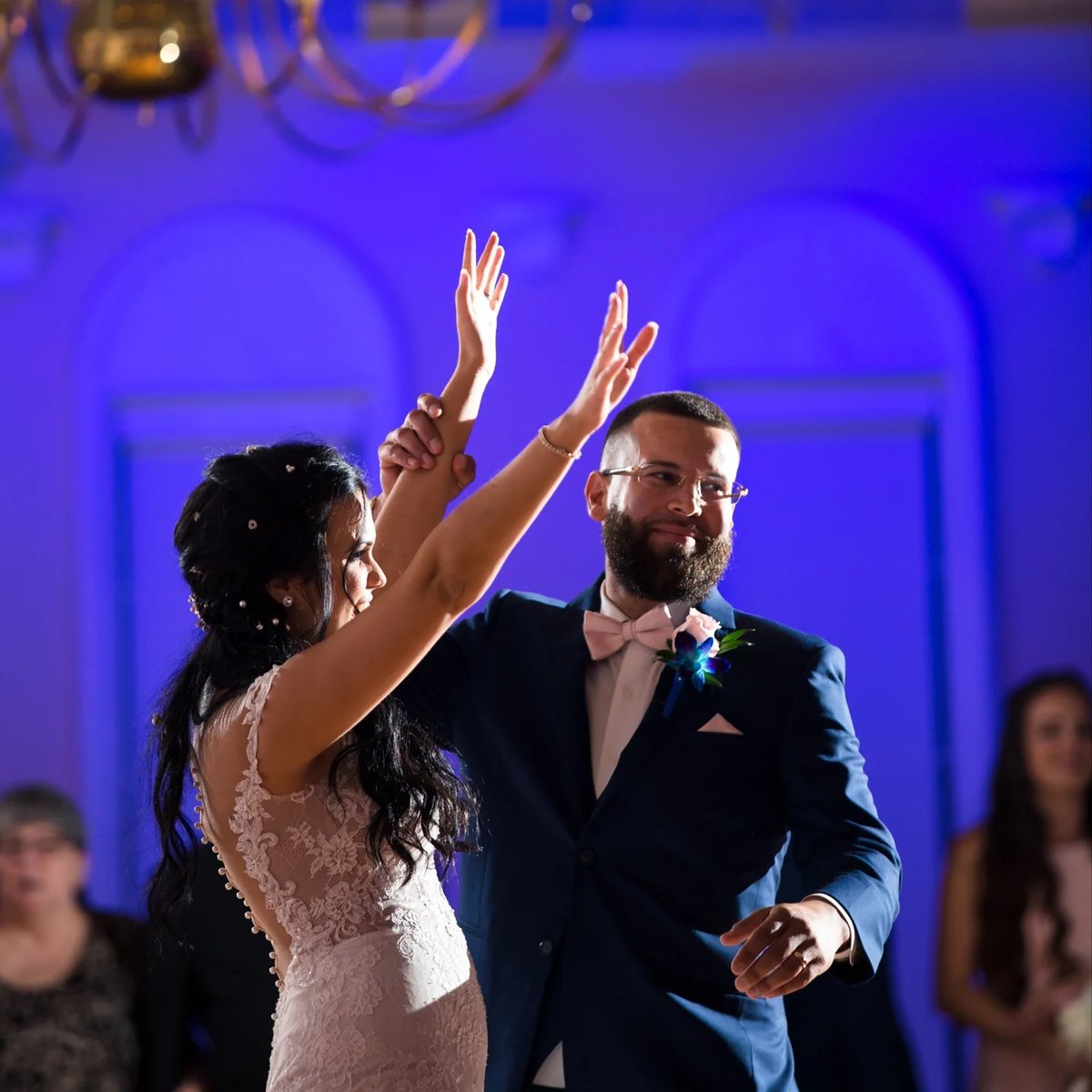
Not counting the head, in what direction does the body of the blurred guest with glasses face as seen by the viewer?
toward the camera

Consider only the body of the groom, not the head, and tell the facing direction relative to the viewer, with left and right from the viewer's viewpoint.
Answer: facing the viewer and to the left of the viewer

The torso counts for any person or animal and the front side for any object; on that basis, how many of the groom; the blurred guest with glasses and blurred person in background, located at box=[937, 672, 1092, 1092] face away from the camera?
0

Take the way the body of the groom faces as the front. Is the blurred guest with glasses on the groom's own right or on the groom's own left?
on the groom's own right

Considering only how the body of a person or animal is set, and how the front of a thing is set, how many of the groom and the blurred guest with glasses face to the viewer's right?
0

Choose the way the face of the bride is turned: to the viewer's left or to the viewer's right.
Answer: to the viewer's right

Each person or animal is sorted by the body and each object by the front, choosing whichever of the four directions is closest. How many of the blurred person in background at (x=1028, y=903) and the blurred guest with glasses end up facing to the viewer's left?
0

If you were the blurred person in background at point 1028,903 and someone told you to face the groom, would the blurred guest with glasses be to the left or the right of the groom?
right

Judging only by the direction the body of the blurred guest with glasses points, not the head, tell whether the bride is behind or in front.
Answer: in front

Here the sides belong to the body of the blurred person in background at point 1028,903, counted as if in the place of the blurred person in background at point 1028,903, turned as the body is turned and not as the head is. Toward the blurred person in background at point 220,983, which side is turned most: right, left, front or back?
right

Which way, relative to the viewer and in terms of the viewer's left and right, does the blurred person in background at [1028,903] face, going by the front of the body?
facing the viewer and to the right of the viewer

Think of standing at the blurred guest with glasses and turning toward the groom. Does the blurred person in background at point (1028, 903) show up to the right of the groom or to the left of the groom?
left
